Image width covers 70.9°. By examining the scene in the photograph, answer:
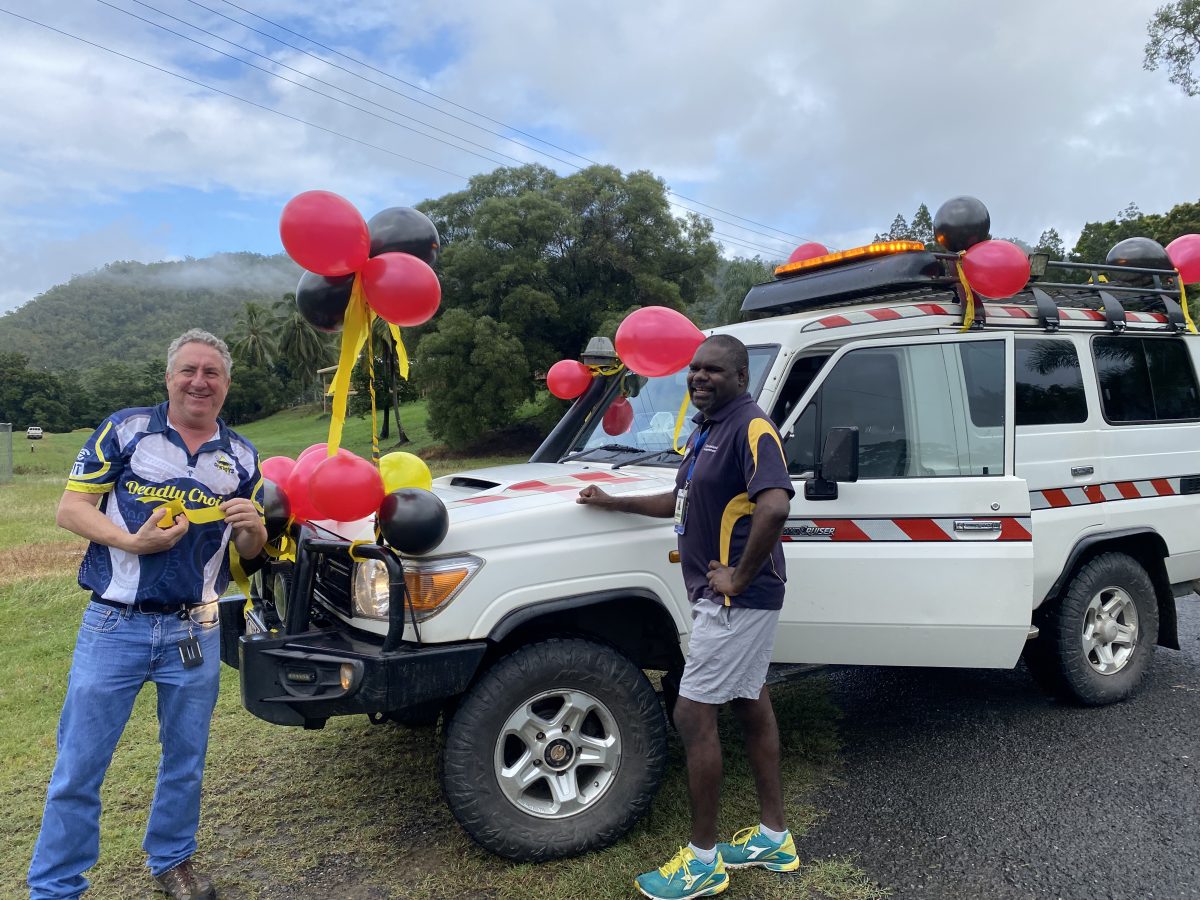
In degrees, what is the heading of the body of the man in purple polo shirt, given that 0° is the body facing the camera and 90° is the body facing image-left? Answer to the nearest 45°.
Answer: approximately 45°

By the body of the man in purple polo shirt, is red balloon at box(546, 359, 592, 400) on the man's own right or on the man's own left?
on the man's own right

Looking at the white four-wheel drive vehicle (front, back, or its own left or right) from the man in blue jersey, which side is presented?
front

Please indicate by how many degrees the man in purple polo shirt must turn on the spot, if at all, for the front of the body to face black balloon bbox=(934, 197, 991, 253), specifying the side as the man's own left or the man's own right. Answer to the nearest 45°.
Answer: approximately 180°

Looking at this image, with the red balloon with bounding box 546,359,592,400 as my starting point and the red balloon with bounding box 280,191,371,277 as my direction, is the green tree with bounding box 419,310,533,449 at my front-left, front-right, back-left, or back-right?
back-right

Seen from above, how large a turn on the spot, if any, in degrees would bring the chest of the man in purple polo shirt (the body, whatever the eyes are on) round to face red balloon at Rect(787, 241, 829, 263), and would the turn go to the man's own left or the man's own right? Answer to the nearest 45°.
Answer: approximately 135° to the man's own right

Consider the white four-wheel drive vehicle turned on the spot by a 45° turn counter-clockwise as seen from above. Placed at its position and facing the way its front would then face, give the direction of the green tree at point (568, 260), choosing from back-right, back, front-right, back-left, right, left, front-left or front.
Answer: back

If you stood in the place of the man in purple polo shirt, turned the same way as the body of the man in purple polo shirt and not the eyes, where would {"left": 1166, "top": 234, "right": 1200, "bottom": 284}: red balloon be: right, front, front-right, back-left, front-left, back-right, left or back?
back

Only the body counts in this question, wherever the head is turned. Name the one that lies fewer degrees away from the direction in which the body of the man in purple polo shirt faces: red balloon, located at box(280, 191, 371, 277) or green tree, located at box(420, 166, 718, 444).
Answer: the red balloon

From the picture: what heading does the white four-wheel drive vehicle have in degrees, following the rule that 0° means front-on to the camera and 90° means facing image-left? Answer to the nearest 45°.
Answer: approximately 45°

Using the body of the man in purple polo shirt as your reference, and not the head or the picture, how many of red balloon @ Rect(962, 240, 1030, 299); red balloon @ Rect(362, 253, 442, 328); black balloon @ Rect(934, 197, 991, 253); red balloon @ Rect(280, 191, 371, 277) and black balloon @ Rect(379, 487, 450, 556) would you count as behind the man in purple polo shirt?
2
